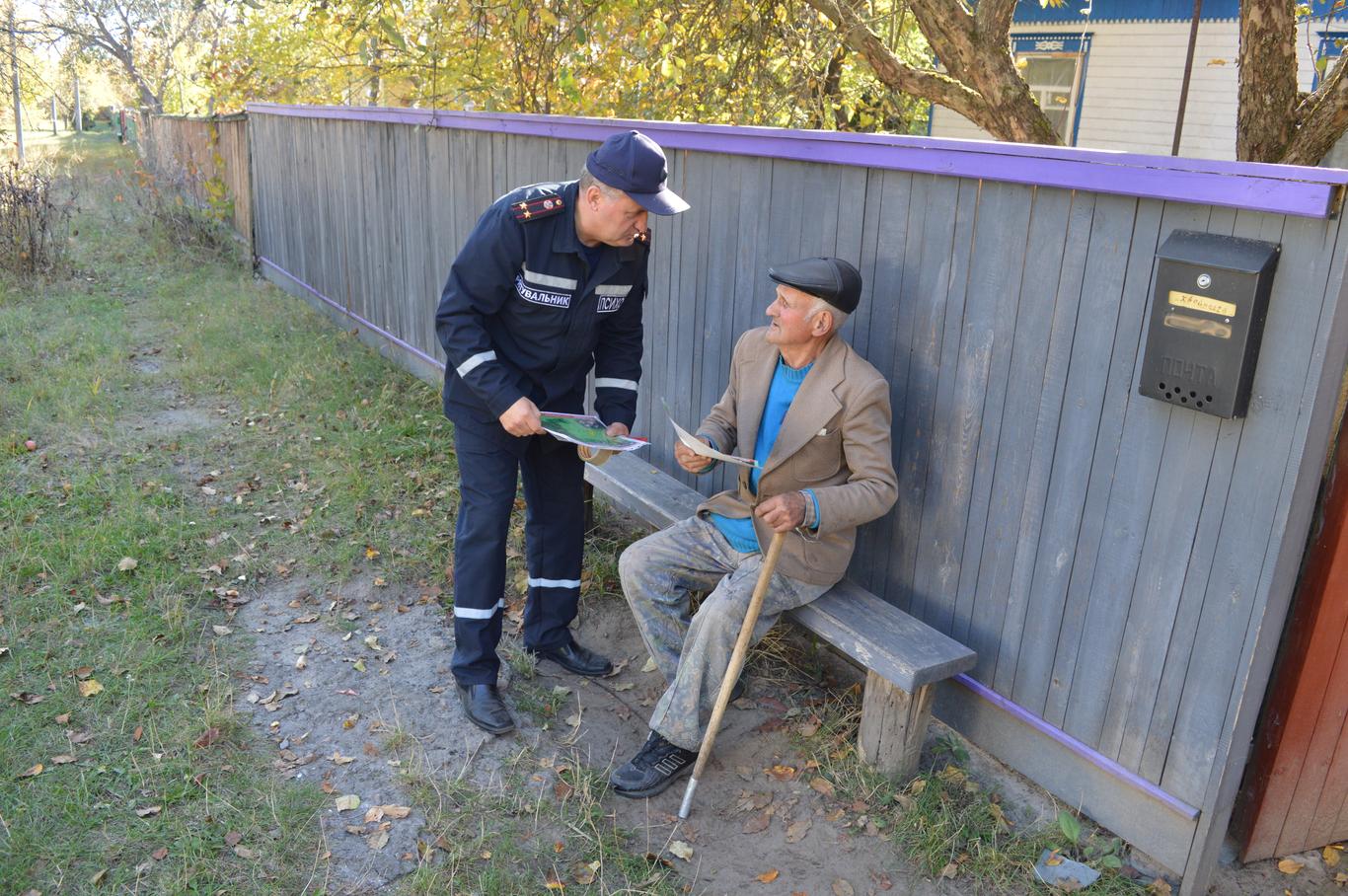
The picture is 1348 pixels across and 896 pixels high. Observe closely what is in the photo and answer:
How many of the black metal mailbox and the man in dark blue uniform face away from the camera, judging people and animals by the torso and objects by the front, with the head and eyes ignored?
0

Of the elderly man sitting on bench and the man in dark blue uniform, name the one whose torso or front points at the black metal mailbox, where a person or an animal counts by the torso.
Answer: the man in dark blue uniform

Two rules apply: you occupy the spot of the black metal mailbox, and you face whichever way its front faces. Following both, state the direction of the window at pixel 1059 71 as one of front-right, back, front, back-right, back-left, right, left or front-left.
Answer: back-right

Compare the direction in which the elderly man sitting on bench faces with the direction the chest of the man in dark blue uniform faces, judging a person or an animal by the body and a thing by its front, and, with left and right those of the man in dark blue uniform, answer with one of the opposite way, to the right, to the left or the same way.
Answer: to the right

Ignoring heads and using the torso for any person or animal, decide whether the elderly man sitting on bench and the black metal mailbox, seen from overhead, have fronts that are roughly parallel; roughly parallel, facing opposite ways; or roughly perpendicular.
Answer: roughly parallel

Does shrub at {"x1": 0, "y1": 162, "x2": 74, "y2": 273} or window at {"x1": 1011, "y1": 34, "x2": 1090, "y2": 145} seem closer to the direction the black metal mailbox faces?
the shrub

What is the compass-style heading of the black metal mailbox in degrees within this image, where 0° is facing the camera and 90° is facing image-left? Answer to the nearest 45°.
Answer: approximately 45°

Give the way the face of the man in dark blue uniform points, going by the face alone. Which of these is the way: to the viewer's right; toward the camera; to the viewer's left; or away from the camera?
to the viewer's right

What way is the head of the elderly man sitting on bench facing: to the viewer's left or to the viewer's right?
to the viewer's left

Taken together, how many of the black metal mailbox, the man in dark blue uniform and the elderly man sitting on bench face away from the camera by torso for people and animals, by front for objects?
0

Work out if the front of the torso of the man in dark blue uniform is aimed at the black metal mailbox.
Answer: yes

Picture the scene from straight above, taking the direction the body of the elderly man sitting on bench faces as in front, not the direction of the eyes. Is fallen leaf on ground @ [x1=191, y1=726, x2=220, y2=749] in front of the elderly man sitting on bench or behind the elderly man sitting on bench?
in front

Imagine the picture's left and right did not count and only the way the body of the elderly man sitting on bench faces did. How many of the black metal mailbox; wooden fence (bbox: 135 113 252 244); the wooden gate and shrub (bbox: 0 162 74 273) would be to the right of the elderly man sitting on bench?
2

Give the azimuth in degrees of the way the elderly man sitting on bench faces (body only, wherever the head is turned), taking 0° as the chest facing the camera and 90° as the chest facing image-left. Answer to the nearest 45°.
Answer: approximately 45°

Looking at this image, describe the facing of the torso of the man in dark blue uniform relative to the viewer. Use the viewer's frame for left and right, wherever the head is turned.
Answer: facing the viewer and to the right of the viewer
